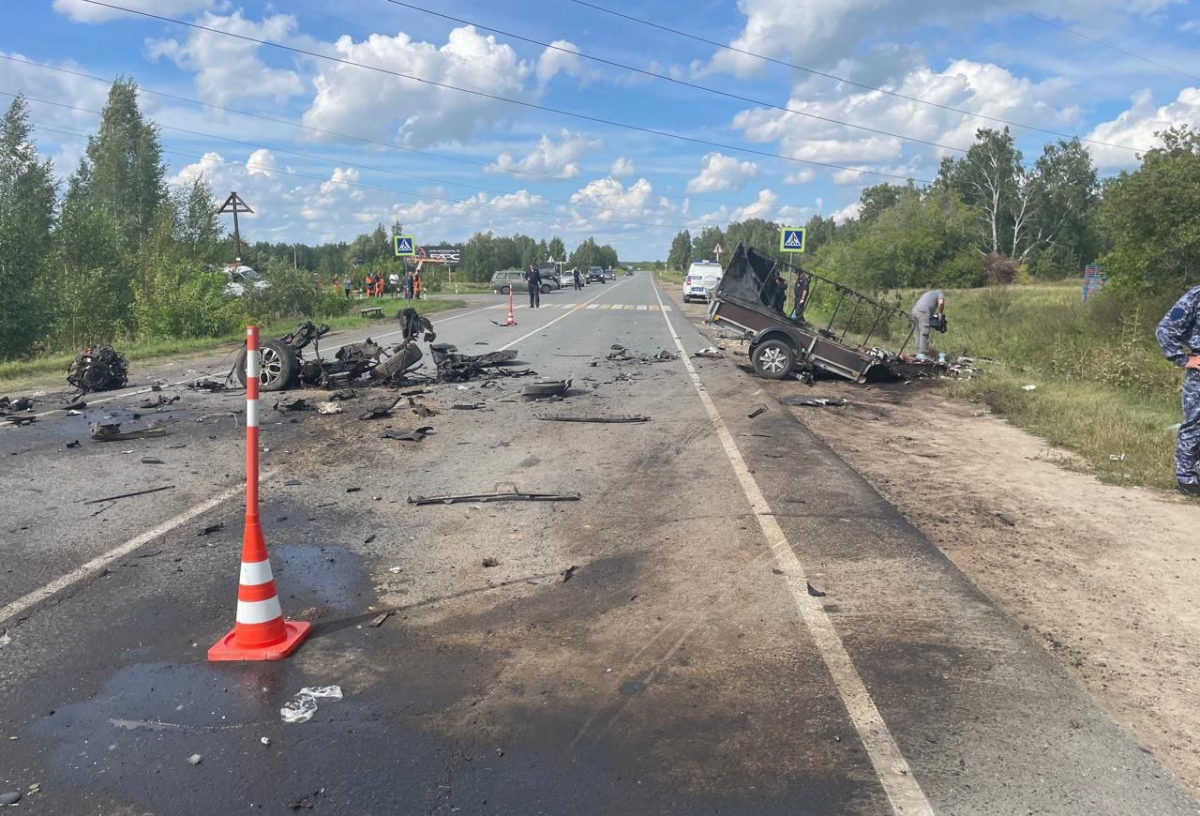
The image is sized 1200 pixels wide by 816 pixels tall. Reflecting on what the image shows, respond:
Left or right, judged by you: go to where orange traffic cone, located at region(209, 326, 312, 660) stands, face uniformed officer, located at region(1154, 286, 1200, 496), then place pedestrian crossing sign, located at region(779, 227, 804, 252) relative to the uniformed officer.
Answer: left

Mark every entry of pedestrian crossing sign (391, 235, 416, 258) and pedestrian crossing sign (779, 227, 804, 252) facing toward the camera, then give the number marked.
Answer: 2

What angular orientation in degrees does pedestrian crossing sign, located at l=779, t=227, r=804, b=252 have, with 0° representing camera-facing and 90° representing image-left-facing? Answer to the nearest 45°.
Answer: approximately 0°

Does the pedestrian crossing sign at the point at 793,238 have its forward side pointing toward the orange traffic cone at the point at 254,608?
yes

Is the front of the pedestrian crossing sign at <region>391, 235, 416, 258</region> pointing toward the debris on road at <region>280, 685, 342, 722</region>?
yes

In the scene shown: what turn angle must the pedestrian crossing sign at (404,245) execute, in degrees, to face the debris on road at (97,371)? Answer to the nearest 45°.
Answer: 0° — it already faces it

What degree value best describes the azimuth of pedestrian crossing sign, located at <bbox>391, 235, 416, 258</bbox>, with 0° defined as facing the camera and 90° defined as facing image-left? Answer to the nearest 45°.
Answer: approximately 0°

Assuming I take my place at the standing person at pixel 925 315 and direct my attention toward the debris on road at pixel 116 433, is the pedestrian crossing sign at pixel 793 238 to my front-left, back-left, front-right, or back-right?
back-right

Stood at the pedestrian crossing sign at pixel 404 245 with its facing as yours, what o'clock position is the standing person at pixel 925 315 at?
The standing person is roughly at 11 o'clock from the pedestrian crossing sign.
